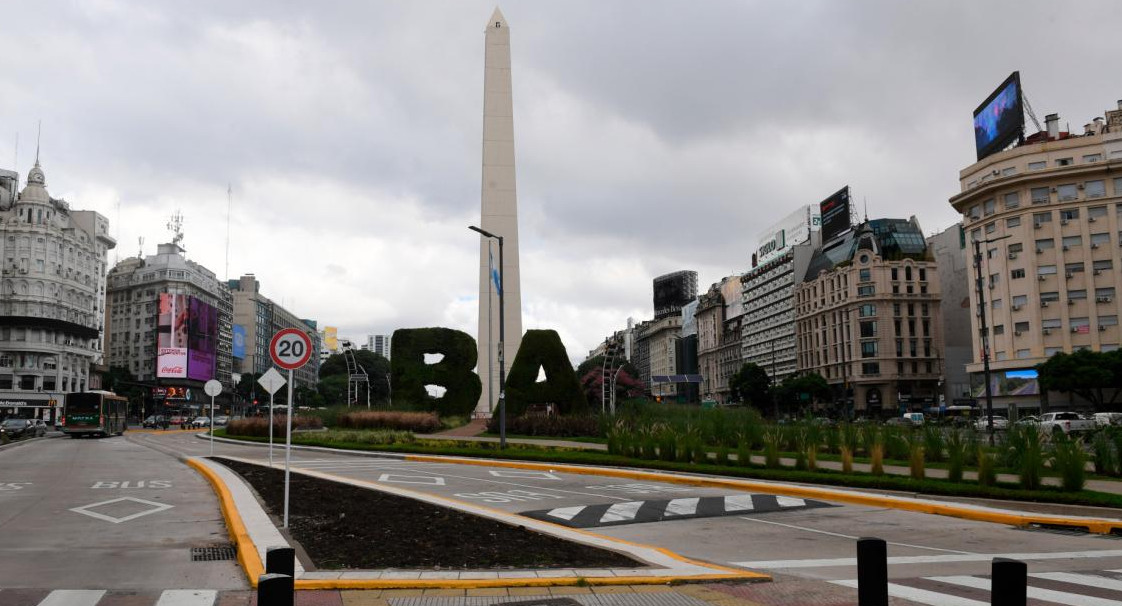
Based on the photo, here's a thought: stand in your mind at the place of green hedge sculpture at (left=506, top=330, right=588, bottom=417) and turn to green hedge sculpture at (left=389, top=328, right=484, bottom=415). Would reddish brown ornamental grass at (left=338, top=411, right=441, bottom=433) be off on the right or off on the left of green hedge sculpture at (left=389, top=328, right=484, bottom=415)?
left

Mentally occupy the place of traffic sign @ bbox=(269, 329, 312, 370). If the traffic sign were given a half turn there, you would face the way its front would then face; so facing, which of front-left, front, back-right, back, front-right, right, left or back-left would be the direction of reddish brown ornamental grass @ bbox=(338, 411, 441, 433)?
front

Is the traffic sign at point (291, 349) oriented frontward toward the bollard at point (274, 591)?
yes

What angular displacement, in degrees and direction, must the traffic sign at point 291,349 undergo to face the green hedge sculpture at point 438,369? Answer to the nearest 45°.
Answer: approximately 180°

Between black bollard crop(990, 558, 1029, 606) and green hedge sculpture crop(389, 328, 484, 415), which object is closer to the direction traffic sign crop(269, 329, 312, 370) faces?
the black bollard

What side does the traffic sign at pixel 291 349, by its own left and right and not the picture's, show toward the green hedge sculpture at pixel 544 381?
back

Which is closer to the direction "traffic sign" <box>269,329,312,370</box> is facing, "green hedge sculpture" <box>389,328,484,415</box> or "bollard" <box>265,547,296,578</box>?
the bollard

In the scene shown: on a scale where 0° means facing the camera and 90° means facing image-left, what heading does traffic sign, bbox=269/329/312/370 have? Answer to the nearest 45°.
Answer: approximately 0°

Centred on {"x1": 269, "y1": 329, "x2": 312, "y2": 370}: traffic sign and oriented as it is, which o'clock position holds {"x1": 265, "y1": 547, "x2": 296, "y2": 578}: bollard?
The bollard is roughly at 12 o'clock from the traffic sign.

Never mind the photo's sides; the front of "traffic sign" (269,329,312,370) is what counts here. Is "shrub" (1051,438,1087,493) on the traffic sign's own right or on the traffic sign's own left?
on the traffic sign's own left

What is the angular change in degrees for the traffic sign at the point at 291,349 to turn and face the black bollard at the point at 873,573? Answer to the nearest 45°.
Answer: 0° — it already faces it
